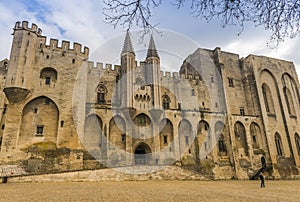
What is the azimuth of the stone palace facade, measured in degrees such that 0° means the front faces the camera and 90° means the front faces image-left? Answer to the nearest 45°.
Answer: approximately 0°
